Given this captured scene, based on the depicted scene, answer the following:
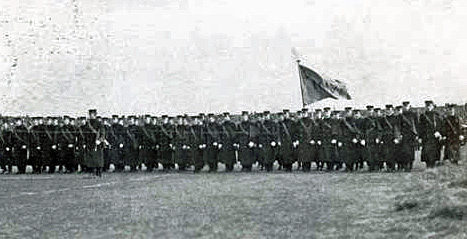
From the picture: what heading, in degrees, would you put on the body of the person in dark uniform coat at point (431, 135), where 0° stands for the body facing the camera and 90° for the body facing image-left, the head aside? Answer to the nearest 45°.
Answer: approximately 0°

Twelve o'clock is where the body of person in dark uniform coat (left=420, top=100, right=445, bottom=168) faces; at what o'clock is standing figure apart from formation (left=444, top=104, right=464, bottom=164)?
standing figure apart from formation (left=444, top=104, right=464, bottom=164) is roughly at 8 o'clock from person in dark uniform coat (left=420, top=100, right=445, bottom=168).
